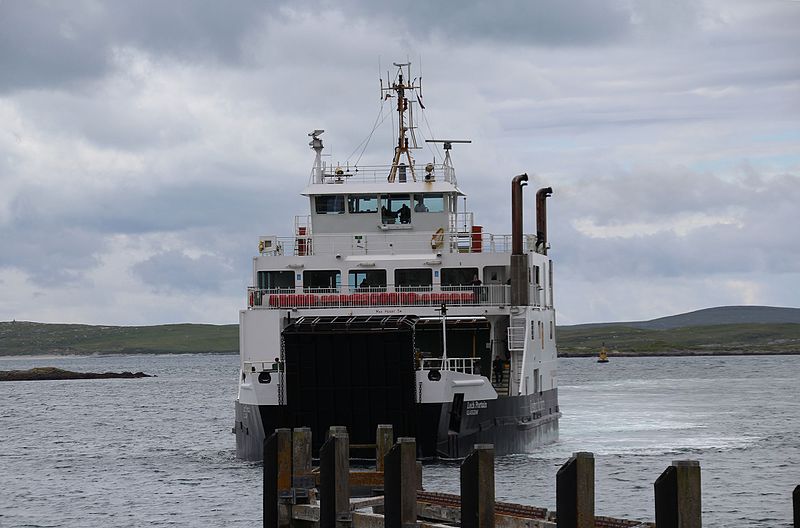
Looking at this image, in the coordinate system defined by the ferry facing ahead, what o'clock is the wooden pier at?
The wooden pier is roughly at 12 o'clock from the ferry.

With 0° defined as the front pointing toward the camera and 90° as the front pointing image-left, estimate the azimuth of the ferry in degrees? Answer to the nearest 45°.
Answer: approximately 0°

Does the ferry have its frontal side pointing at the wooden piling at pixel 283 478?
yes
